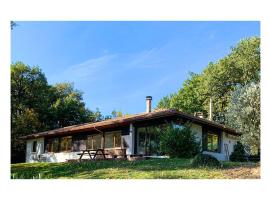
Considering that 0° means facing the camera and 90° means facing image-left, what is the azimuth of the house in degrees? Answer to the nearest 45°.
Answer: approximately 45°

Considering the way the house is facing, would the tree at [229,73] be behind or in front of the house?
behind

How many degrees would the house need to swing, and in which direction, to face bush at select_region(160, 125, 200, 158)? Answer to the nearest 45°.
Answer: approximately 45° to its left

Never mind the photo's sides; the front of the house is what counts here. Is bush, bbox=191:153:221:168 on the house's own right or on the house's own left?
on the house's own left
